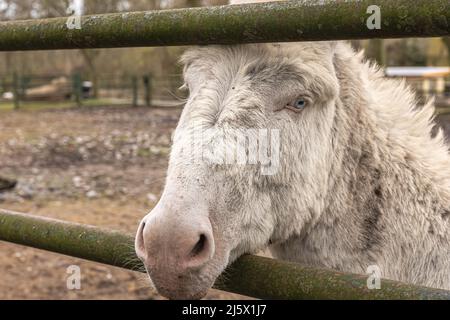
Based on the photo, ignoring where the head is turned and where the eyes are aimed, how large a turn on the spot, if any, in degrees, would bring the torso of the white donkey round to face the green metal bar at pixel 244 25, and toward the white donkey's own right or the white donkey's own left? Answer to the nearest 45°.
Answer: approximately 45° to the white donkey's own left

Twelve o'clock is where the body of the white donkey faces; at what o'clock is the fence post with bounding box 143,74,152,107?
The fence post is roughly at 4 o'clock from the white donkey.

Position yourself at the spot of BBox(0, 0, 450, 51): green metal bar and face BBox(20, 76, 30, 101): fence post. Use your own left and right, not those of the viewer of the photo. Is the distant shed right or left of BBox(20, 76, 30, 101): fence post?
right

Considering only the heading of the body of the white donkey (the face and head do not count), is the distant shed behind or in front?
behind

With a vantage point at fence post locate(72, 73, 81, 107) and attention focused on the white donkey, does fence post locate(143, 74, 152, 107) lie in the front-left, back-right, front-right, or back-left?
front-left

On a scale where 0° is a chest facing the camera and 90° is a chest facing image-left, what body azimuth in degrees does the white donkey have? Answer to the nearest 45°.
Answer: approximately 45°

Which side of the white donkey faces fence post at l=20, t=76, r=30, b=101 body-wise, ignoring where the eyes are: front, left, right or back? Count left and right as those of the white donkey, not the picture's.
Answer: right

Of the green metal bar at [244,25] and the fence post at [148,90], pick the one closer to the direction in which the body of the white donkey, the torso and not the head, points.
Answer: the green metal bar
